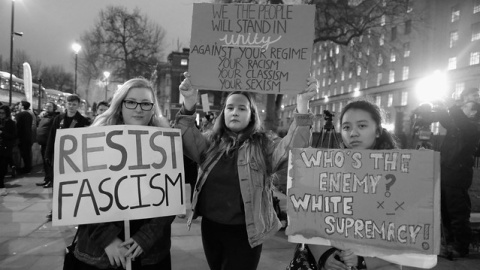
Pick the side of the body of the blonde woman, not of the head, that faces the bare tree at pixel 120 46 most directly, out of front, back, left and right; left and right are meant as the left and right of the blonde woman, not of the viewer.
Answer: back

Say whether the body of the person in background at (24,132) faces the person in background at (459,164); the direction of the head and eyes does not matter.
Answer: no

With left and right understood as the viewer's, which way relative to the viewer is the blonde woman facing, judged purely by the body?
facing the viewer

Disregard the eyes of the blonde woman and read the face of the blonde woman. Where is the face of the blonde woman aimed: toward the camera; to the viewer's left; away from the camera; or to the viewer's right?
toward the camera

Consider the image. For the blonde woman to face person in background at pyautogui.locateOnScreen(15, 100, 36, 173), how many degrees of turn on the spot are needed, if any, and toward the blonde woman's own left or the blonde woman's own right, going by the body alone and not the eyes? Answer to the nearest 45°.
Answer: approximately 180°

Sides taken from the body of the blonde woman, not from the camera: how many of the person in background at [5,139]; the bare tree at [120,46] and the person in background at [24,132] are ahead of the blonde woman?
0

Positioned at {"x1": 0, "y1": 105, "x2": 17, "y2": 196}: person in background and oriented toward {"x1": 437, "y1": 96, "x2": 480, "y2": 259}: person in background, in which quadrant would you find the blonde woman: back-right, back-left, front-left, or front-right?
front-right
